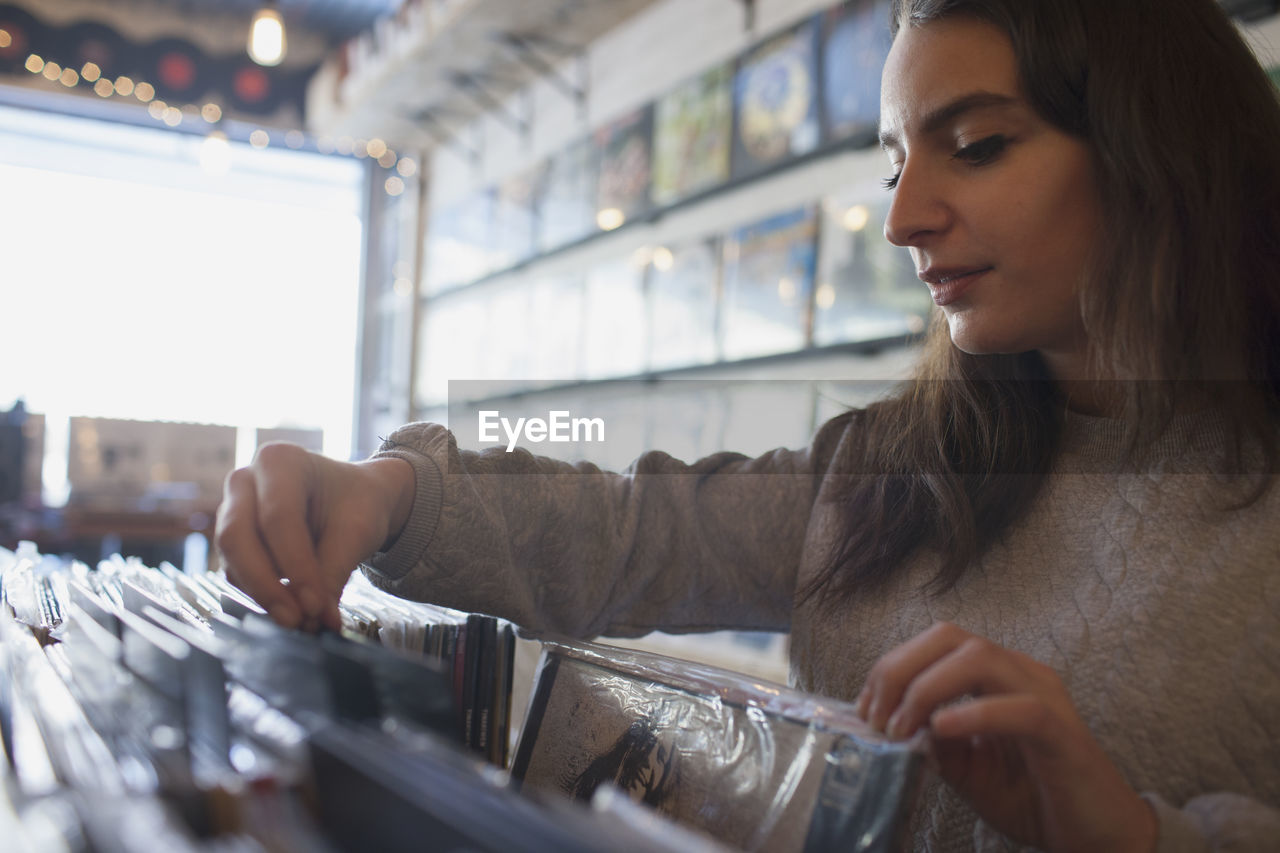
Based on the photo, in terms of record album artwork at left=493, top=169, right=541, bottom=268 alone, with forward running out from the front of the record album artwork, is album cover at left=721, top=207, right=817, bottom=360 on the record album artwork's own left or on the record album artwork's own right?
on the record album artwork's own left

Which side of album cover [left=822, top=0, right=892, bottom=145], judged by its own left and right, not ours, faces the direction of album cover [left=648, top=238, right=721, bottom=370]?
right

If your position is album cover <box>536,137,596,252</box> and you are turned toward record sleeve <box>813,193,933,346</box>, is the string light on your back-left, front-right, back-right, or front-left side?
back-right

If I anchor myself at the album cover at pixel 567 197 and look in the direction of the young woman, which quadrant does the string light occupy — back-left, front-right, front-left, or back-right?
back-right

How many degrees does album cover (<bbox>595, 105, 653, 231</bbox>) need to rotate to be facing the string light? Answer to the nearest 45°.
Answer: approximately 90° to its right

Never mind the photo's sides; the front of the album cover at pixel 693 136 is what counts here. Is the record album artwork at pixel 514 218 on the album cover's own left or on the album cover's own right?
on the album cover's own right

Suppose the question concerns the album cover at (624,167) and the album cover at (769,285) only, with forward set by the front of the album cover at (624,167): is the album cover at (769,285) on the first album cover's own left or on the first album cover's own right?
on the first album cover's own left
